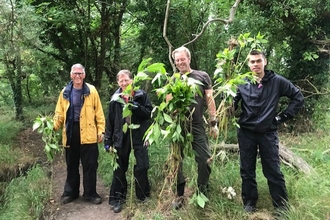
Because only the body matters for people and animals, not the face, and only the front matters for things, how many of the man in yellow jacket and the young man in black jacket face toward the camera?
2

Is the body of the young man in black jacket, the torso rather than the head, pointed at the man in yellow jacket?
no

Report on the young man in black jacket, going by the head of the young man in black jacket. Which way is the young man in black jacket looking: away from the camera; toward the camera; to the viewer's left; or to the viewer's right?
toward the camera

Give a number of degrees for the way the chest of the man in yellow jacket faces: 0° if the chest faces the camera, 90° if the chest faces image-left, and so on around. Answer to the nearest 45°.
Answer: approximately 0°

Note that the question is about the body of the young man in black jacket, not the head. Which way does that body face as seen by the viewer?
toward the camera

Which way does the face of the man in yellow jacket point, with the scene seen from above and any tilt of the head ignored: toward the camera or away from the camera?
toward the camera

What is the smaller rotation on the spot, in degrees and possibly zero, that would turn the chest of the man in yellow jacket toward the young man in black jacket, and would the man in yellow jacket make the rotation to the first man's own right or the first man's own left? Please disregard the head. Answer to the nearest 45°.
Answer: approximately 45° to the first man's own left
